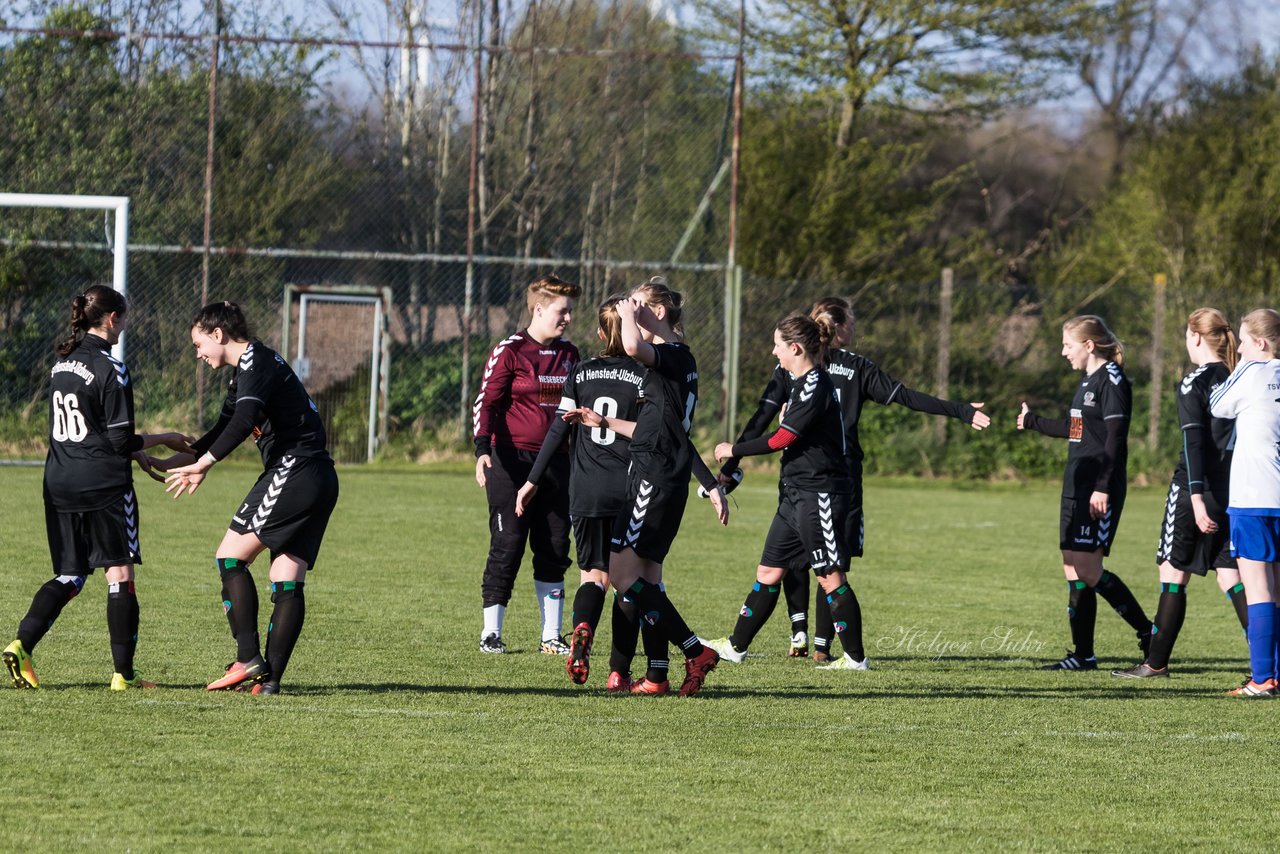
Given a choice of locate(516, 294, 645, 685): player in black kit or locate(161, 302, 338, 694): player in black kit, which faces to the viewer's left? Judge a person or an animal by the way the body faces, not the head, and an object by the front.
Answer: locate(161, 302, 338, 694): player in black kit

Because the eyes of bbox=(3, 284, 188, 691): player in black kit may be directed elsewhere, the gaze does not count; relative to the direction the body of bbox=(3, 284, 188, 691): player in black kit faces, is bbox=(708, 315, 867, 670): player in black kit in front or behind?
in front

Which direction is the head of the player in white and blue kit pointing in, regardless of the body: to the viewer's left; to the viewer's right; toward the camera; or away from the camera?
to the viewer's left

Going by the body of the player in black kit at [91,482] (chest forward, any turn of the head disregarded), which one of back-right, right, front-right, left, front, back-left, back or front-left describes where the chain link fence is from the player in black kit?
front-left

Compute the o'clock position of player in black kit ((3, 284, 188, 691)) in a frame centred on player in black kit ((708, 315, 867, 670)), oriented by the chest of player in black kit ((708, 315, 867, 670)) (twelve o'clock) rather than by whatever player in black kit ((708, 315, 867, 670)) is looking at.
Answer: player in black kit ((3, 284, 188, 691)) is roughly at 11 o'clock from player in black kit ((708, 315, 867, 670)).

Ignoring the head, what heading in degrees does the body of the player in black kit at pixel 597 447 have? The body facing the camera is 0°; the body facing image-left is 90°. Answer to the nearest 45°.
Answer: approximately 180°

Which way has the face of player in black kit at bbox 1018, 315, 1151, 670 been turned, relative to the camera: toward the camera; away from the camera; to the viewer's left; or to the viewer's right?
to the viewer's left

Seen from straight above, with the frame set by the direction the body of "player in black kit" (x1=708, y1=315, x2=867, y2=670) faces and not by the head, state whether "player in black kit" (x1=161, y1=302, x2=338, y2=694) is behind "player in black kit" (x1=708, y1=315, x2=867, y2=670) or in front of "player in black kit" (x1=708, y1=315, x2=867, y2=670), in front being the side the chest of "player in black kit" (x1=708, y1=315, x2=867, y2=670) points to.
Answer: in front

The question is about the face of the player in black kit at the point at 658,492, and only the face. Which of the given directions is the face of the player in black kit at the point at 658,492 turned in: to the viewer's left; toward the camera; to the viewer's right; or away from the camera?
to the viewer's left

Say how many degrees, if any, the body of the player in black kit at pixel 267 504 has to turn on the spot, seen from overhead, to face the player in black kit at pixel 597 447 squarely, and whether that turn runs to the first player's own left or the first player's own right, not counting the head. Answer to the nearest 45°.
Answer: approximately 180°

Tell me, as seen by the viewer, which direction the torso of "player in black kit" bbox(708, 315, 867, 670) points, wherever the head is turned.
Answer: to the viewer's left
